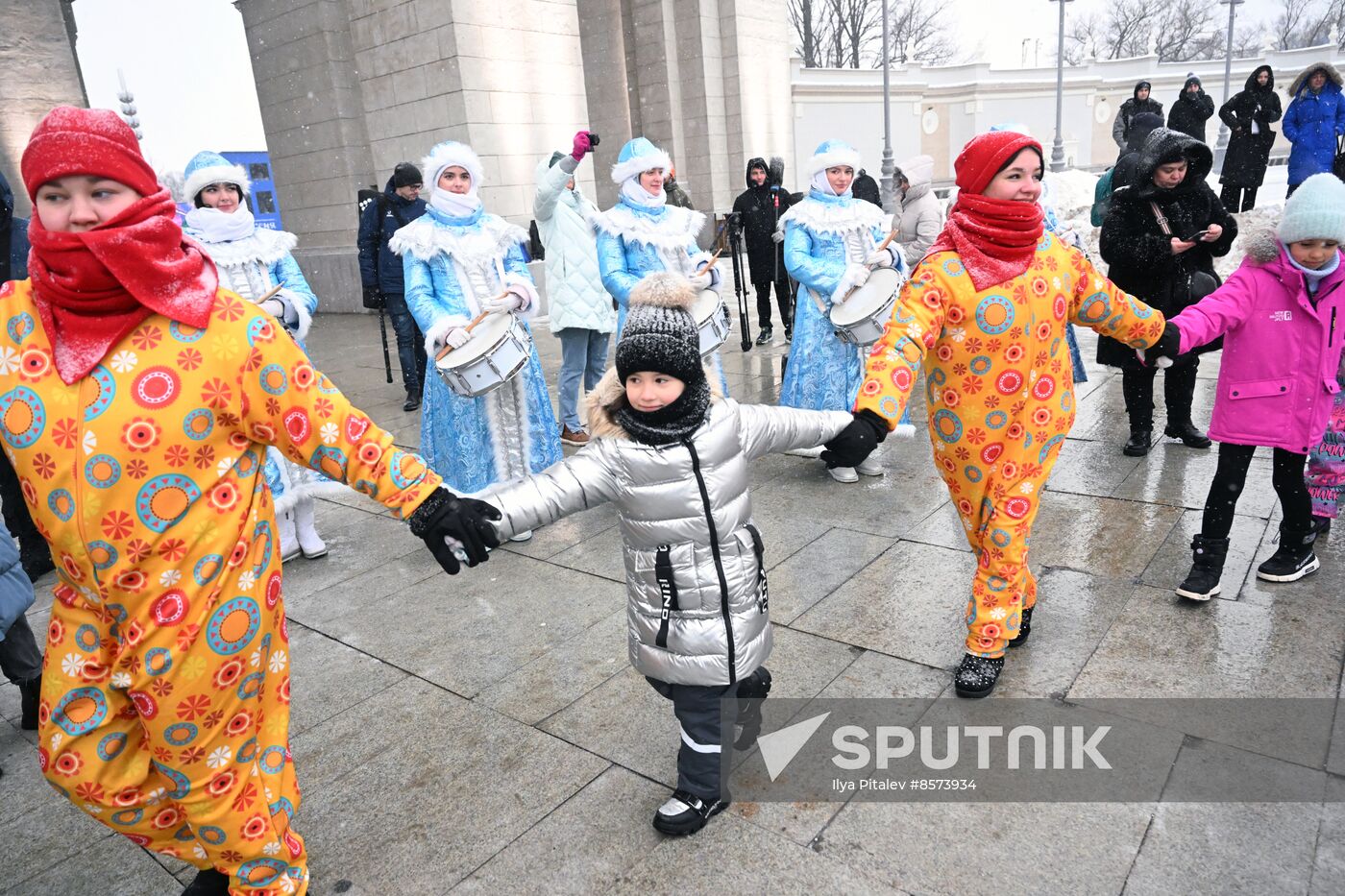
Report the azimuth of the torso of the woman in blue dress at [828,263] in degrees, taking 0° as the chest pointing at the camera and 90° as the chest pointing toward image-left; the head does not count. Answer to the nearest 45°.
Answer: approximately 315°

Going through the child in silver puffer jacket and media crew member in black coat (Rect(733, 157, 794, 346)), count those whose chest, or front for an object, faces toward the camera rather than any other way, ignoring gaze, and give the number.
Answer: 2

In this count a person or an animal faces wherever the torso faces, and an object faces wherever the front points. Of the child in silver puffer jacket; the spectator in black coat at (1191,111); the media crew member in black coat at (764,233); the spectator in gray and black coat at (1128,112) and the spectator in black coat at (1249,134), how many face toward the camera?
5

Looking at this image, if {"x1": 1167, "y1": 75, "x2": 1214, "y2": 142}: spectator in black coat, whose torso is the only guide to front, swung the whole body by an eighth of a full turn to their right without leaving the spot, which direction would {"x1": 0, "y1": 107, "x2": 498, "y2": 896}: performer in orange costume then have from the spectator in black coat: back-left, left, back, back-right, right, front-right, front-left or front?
front-left

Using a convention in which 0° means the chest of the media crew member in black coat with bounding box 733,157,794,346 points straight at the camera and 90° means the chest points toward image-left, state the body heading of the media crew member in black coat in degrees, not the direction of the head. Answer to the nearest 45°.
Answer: approximately 0°

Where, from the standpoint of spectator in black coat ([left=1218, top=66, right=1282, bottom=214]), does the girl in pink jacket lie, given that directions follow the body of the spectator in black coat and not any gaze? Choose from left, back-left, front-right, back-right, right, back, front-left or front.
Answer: front

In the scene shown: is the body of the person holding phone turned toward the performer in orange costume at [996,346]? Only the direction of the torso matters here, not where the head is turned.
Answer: no

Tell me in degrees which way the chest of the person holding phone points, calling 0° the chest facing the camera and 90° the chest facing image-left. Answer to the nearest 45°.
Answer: approximately 315°

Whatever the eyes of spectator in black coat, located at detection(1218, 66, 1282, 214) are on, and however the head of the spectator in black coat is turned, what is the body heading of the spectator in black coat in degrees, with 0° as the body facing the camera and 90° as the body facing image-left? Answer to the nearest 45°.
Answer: approximately 0°

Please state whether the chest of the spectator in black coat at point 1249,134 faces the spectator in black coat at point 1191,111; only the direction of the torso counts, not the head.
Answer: no

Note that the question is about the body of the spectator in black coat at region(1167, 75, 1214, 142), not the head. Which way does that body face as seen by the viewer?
toward the camera

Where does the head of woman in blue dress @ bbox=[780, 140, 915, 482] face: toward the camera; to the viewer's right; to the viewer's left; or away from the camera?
toward the camera

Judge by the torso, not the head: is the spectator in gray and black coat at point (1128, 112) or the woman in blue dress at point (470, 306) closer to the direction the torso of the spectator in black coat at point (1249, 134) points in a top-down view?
the woman in blue dress

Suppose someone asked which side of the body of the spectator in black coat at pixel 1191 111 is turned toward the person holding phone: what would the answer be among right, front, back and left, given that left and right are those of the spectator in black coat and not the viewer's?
front

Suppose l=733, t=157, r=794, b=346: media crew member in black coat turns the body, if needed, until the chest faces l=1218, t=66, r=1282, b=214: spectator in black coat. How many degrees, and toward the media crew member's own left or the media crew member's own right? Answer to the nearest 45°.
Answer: approximately 135° to the media crew member's own left

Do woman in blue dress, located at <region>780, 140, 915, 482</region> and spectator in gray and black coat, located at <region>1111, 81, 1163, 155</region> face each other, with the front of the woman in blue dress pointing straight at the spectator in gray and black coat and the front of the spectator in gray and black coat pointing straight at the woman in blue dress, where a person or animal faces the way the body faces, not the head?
no

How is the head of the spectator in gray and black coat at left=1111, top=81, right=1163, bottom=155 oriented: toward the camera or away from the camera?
toward the camera

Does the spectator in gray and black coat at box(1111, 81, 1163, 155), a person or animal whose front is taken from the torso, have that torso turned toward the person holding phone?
yes

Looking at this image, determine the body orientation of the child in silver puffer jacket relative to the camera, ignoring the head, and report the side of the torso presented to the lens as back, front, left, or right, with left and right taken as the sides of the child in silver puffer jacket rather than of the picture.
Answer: front

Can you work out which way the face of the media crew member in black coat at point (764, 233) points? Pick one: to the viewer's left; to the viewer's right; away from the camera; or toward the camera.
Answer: toward the camera
